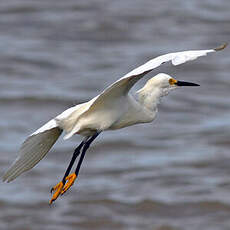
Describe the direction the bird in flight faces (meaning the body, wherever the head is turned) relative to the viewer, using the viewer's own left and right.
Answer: facing to the right of the viewer
